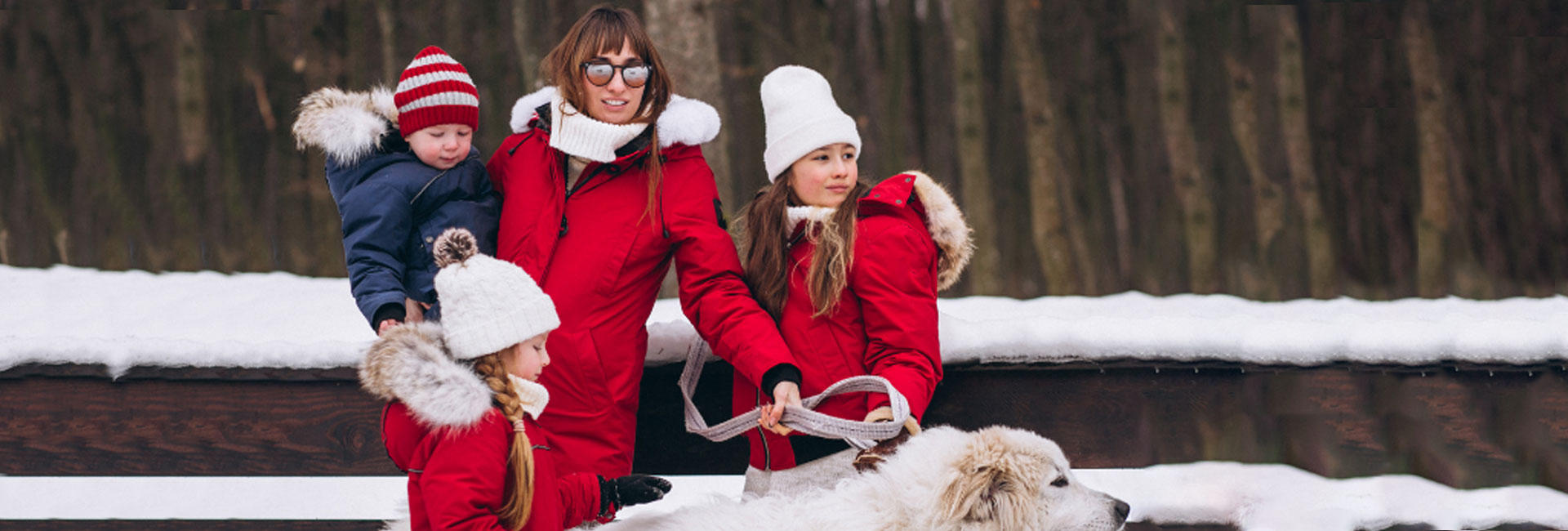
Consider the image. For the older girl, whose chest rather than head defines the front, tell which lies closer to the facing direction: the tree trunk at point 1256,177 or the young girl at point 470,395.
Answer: the young girl

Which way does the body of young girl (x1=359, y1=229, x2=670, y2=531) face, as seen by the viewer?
to the viewer's right

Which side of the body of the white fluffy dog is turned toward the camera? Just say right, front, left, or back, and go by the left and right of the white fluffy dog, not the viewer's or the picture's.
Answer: right

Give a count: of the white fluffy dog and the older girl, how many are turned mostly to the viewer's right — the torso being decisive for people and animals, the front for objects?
1

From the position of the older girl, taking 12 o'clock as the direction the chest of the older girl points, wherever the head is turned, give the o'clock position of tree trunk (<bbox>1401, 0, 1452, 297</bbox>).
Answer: The tree trunk is roughly at 6 o'clock from the older girl.

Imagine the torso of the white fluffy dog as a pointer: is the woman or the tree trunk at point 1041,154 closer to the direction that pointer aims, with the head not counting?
the tree trunk

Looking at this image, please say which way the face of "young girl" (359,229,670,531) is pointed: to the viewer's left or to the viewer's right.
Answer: to the viewer's right

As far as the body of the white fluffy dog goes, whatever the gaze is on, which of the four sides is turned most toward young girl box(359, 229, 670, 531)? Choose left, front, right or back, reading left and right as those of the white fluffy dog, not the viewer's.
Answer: back

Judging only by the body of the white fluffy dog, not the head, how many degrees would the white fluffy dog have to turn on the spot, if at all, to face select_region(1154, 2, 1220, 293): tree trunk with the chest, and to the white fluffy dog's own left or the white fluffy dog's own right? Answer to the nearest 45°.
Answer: approximately 45° to the white fluffy dog's own left

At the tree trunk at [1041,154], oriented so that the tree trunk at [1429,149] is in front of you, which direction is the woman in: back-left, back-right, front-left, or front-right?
back-right

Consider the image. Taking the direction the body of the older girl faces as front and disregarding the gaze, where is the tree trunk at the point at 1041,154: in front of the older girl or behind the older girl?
behind

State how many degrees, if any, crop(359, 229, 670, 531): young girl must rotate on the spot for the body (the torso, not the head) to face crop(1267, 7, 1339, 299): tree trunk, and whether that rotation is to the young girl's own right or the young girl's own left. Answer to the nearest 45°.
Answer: approximately 45° to the young girl's own left
